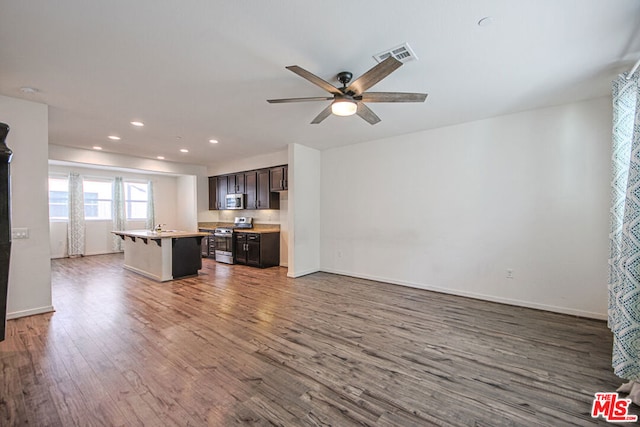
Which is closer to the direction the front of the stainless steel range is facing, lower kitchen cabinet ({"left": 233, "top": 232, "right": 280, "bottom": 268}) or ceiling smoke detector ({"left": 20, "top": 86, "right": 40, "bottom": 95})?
the ceiling smoke detector

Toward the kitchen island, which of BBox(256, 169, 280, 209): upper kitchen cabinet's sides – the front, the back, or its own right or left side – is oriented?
front

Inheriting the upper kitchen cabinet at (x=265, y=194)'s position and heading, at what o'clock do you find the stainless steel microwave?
The stainless steel microwave is roughly at 3 o'clock from the upper kitchen cabinet.

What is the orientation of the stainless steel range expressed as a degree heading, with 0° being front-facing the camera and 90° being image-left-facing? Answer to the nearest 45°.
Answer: approximately 45°

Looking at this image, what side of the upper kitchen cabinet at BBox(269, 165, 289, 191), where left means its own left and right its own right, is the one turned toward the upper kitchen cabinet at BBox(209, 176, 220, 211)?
right

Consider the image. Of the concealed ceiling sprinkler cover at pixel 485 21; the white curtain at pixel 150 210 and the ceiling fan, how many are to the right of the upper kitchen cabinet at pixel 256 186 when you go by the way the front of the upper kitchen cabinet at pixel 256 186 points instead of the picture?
1

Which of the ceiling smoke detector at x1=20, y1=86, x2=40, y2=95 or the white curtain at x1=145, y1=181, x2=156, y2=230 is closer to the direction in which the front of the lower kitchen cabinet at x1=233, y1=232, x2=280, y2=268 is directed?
the ceiling smoke detector

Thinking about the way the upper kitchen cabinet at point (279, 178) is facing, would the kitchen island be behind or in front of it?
in front

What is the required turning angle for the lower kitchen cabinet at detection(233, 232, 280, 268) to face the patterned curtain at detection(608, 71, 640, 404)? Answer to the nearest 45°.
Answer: approximately 90° to its left

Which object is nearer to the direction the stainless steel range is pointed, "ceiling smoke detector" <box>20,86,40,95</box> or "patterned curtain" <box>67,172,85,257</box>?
the ceiling smoke detector

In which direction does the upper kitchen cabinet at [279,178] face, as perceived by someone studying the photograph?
facing the viewer and to the left of the viewer

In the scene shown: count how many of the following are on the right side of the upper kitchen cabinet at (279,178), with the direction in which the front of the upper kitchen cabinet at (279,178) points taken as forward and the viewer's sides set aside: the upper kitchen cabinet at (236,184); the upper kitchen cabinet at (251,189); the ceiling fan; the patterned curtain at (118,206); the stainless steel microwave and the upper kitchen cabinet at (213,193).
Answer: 5

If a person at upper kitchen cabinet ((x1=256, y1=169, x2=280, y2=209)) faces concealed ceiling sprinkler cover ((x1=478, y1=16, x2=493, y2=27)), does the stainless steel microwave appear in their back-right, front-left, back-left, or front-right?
back-right

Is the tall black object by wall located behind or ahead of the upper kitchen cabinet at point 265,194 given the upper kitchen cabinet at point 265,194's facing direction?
ahead
